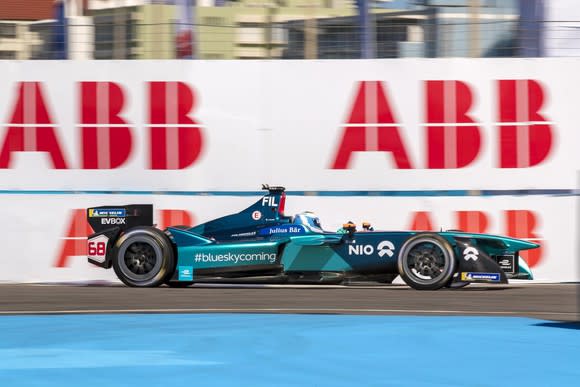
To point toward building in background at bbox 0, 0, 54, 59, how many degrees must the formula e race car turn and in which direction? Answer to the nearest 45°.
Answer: approximately 135° to its left

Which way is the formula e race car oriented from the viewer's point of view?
to the viewer's right
